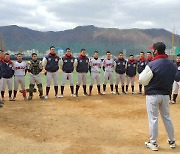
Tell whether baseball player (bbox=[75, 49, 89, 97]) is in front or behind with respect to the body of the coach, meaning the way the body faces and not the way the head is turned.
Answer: in front

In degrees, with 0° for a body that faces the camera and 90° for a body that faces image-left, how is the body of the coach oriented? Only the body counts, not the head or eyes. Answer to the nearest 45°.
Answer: approximately 135°

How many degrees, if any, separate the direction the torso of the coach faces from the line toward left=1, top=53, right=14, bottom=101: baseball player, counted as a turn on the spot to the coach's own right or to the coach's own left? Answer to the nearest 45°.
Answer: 0° — they already face them
